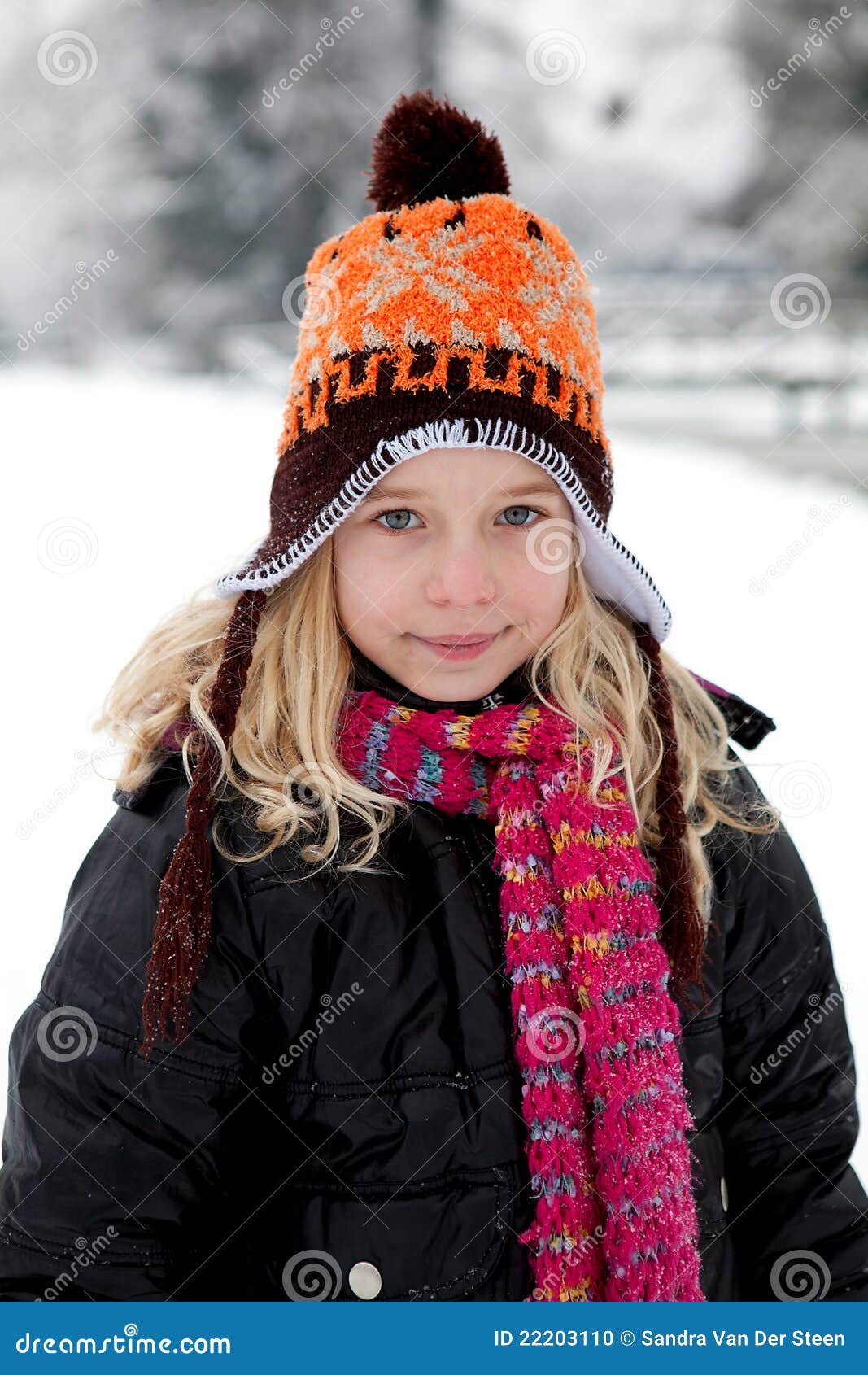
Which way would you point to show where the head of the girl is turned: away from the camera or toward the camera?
toward the camera

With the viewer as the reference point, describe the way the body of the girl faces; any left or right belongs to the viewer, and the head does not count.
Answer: facing the viewer
